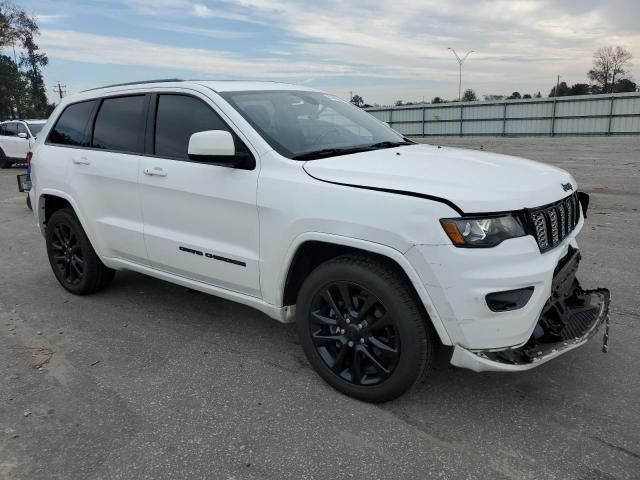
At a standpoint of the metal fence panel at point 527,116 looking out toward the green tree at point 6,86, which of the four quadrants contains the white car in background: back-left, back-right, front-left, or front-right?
front-left

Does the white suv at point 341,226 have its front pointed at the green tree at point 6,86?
no

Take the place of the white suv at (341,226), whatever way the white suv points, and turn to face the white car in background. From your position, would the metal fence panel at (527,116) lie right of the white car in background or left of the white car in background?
right

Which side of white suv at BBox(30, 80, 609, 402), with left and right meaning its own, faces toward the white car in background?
back

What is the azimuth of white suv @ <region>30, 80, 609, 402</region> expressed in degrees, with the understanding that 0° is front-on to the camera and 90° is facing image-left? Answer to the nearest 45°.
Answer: approximately 315°

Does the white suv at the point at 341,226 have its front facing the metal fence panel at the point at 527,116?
no
